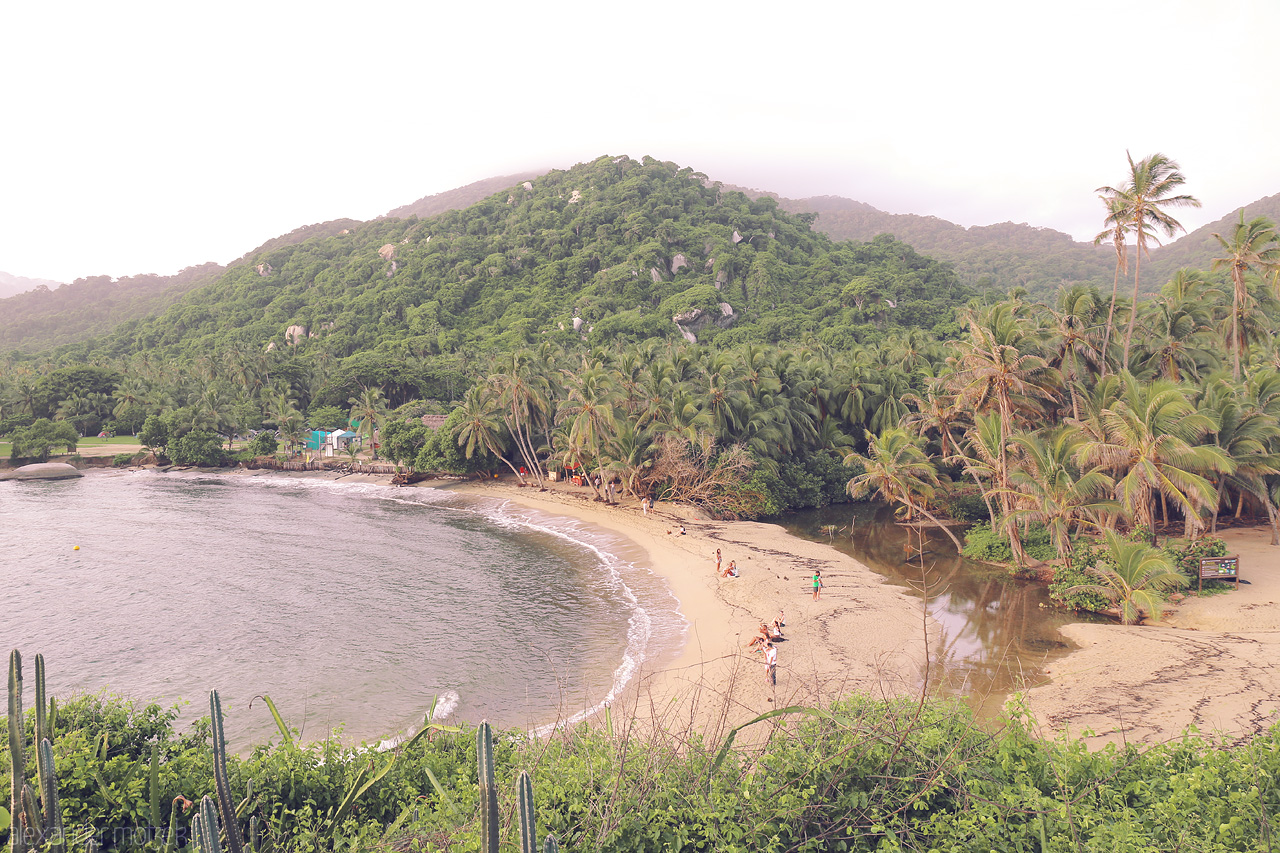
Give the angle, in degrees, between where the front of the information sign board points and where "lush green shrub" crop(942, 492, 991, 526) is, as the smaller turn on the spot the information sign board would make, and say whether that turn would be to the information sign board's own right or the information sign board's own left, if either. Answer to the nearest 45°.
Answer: approximately 135° to the information sign board's own right

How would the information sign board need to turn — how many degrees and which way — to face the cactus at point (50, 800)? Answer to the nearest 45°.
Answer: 0° — it already faces it

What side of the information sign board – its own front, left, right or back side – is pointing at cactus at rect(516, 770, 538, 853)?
front

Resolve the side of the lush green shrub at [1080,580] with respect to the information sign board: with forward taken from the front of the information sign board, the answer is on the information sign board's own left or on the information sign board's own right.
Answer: on the information sign board's own right

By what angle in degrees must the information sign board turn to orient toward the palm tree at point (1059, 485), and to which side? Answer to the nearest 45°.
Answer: approximately 90° to its right

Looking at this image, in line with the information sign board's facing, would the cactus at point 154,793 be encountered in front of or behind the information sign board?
in front

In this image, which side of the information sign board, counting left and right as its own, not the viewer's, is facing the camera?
front

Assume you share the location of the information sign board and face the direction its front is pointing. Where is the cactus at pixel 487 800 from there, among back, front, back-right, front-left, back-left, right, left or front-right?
front

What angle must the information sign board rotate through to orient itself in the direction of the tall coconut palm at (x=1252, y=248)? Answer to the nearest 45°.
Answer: approximately 180°

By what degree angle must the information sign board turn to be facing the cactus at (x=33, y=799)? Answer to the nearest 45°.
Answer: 0° — it already faces it

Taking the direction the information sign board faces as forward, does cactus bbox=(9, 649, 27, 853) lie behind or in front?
in front

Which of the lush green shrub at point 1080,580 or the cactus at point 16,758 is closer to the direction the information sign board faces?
the cactus
